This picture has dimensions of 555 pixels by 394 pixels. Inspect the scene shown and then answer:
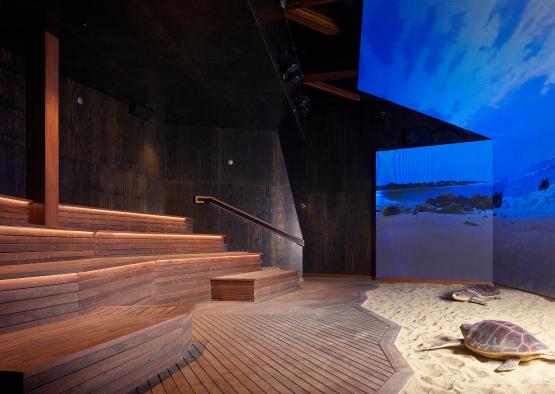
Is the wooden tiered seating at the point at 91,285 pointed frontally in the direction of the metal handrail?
no

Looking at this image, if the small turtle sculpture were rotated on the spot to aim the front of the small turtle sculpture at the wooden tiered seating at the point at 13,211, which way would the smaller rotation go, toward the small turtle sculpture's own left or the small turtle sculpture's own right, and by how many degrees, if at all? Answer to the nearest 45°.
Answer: approximately 45° to the small turtle sculpture's own left

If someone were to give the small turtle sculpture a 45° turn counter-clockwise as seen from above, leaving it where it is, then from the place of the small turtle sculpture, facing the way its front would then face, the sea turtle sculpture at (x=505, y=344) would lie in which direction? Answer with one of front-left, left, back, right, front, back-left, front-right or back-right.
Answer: front-left

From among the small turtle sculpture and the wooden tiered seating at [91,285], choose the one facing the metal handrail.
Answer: the small turtle sculpture

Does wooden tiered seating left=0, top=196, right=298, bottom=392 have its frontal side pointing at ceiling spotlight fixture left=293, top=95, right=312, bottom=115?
no

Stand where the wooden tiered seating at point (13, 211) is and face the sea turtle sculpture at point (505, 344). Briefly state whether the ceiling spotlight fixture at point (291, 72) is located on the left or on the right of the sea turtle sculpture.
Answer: left

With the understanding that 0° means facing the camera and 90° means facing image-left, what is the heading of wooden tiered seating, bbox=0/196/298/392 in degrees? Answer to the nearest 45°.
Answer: approximately 315°

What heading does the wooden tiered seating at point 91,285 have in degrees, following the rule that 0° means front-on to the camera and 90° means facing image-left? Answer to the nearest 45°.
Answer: approximately 315°

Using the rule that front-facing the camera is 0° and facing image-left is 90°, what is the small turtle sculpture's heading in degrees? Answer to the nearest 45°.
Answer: approximately 90°

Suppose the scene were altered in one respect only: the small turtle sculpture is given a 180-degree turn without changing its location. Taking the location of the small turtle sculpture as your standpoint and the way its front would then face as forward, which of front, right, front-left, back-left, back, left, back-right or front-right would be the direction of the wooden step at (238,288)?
back-right

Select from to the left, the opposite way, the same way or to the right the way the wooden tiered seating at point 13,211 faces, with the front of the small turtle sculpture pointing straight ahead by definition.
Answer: the opposite way
